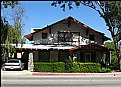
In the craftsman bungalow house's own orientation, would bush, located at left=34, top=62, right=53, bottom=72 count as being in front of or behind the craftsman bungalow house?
in front

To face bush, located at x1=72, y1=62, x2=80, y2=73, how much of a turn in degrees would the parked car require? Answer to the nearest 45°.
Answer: approximately 135° to its right

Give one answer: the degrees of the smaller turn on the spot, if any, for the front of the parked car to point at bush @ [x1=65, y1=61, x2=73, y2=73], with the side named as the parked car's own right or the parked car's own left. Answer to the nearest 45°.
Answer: approximately 135° to the parked car's own right

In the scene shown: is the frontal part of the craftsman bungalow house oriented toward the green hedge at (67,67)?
yes

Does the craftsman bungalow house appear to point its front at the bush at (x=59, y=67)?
yes

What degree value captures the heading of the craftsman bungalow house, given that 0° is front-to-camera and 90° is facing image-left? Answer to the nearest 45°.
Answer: approximately 0°

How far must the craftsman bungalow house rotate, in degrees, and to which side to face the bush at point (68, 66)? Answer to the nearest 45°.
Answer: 0° — it already faces it

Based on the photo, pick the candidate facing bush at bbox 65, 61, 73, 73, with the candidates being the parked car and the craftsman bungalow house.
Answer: the craftsman bungalow house

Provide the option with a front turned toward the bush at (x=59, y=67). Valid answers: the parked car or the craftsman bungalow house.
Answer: the craftsman bungalow house

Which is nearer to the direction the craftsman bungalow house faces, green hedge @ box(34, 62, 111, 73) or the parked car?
the green hedge

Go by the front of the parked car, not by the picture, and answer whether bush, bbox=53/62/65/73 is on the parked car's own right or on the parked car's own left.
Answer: on the parked car's own right
